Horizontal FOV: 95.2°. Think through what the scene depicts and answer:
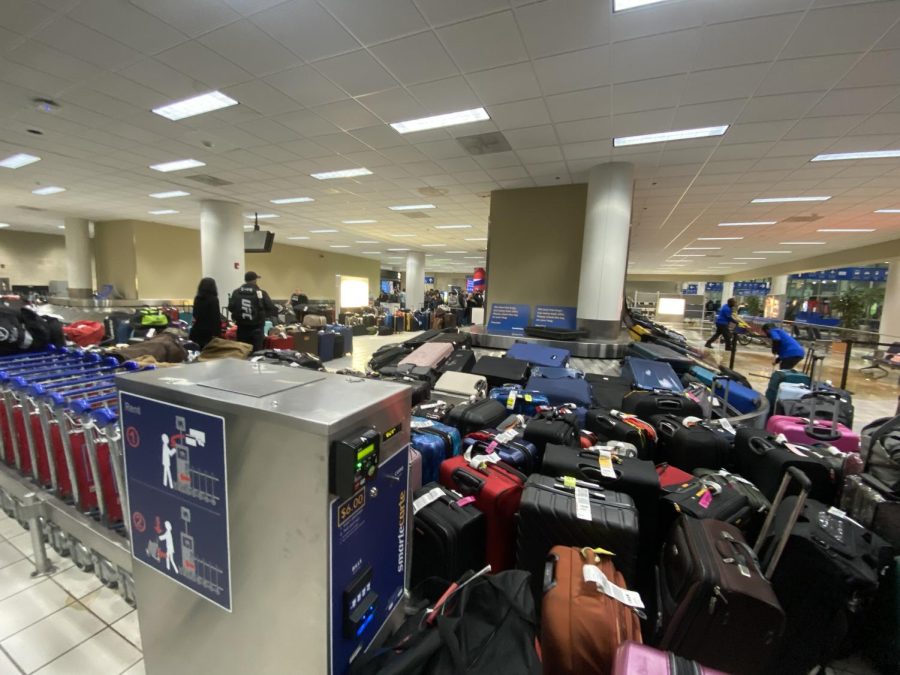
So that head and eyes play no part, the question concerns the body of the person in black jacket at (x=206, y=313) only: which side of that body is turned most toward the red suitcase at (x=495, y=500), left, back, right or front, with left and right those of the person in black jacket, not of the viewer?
back

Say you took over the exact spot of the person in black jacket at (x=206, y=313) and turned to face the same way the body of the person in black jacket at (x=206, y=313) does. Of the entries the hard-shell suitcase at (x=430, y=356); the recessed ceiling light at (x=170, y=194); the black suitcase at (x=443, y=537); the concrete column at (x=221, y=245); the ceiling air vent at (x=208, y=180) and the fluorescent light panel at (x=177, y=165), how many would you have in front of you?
4

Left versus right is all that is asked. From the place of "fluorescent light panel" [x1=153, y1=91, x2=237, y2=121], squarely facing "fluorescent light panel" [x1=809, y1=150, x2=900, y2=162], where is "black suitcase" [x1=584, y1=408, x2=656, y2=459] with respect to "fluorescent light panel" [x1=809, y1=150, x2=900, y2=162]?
right

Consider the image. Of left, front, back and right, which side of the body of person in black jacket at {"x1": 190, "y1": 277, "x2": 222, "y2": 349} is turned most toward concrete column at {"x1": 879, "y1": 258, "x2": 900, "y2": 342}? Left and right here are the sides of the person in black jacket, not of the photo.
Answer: right

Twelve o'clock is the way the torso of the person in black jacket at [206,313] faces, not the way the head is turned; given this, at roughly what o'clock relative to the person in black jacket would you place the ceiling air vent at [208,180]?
The ceiling air vent is roughly at 12 o'clock from the person in black jacket.

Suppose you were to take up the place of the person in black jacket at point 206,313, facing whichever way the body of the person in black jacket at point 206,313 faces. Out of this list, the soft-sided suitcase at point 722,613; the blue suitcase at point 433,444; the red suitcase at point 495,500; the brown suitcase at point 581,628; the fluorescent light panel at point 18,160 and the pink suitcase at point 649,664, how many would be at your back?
5

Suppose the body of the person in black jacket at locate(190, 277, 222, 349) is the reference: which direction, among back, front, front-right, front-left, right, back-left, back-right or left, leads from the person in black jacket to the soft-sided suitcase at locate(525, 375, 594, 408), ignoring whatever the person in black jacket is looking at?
back-right

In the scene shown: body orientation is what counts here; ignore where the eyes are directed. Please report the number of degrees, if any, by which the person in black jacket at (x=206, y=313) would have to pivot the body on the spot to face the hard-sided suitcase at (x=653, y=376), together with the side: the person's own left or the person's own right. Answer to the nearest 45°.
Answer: approximately 135° to the person's own right

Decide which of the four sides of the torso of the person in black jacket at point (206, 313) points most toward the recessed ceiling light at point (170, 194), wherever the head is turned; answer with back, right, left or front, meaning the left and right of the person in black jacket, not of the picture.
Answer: front

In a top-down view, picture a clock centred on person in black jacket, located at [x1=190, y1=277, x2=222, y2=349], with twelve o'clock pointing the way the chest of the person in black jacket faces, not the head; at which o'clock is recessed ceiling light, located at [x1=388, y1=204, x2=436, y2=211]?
The recessed ceiling light is roughly at 2 o'clock from the person in black jacket.

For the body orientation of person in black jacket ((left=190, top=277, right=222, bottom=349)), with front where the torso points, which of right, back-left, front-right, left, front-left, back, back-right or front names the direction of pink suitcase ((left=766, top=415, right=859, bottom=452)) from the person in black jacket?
back-right

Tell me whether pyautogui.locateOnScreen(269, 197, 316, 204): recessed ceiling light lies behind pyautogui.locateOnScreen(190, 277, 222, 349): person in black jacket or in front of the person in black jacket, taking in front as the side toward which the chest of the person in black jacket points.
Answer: in front

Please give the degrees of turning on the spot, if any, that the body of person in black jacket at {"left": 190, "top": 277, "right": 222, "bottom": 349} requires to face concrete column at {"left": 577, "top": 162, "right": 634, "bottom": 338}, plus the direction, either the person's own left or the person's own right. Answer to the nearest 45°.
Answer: approximately 90° to the person's own right

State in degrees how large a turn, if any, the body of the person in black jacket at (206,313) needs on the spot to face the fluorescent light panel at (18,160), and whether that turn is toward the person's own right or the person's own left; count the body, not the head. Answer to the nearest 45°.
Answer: approximately 45° to the person's own left

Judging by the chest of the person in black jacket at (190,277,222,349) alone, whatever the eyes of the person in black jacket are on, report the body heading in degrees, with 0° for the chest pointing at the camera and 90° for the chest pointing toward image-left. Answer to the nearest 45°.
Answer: approximately 180°
